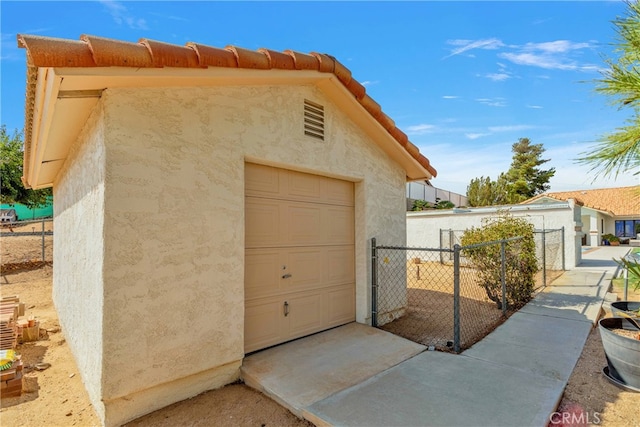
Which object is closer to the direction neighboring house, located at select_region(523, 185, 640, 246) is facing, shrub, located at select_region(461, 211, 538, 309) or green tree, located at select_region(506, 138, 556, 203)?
the shrub

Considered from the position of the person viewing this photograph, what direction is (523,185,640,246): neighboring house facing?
facing the viewer

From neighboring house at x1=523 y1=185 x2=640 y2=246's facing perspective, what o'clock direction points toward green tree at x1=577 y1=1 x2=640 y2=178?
The green tree is roughly at 12 o'clock from the neighboring house.

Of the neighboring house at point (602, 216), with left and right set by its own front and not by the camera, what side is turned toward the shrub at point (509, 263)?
front

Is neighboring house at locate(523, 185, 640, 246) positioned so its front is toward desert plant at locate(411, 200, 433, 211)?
no

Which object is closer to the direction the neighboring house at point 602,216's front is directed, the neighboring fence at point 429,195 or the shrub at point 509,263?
the shrub

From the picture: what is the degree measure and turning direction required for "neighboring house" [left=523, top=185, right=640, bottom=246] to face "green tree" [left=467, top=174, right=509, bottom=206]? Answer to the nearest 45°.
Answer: approximately 90° to its right

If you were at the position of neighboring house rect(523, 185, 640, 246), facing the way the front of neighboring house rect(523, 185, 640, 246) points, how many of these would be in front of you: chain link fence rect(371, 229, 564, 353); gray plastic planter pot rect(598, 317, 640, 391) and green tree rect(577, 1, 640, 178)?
3

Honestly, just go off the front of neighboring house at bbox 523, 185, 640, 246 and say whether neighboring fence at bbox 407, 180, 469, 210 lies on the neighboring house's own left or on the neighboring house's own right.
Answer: on the neighboring house's own right

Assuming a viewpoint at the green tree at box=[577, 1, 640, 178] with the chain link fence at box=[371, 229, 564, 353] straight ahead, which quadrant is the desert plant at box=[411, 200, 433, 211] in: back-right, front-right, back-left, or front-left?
front-right

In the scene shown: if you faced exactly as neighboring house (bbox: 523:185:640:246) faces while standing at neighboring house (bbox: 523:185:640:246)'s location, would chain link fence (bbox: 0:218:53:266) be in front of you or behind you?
in front

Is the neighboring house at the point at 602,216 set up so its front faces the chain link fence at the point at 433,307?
yes

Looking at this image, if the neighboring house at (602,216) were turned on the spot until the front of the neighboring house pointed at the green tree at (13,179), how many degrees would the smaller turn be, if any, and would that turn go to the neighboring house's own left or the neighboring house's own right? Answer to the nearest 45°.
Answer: approximately 45° to the neighboring house's own right
